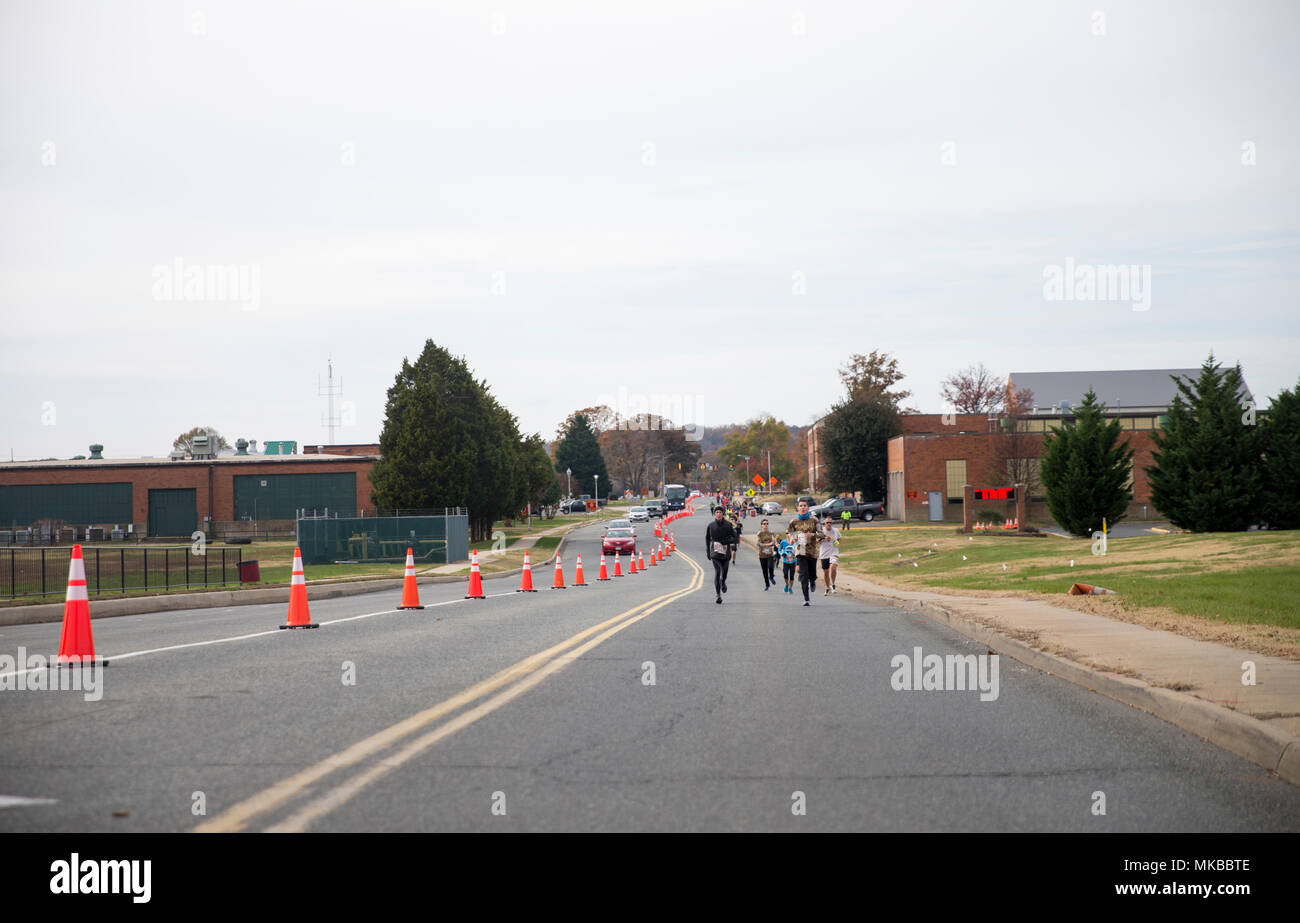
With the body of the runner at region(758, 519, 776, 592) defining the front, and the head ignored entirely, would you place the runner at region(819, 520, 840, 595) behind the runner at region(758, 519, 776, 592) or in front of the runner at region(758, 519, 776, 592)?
in front

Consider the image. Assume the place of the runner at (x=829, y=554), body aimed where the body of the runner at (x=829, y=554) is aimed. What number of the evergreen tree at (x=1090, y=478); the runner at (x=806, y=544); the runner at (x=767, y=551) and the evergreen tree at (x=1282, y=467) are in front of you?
1

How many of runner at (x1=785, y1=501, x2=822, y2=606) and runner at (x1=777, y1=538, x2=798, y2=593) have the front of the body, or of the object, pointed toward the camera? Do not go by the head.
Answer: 2

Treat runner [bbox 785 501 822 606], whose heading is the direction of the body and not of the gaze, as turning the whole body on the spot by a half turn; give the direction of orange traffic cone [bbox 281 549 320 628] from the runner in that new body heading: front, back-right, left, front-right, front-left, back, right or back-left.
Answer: back-left

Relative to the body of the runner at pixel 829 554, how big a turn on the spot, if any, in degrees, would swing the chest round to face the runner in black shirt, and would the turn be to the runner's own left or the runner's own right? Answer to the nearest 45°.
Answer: approximately 45° to the runner's own right

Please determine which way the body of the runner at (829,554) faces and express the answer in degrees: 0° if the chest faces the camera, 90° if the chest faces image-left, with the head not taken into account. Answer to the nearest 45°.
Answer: approximately 0°
